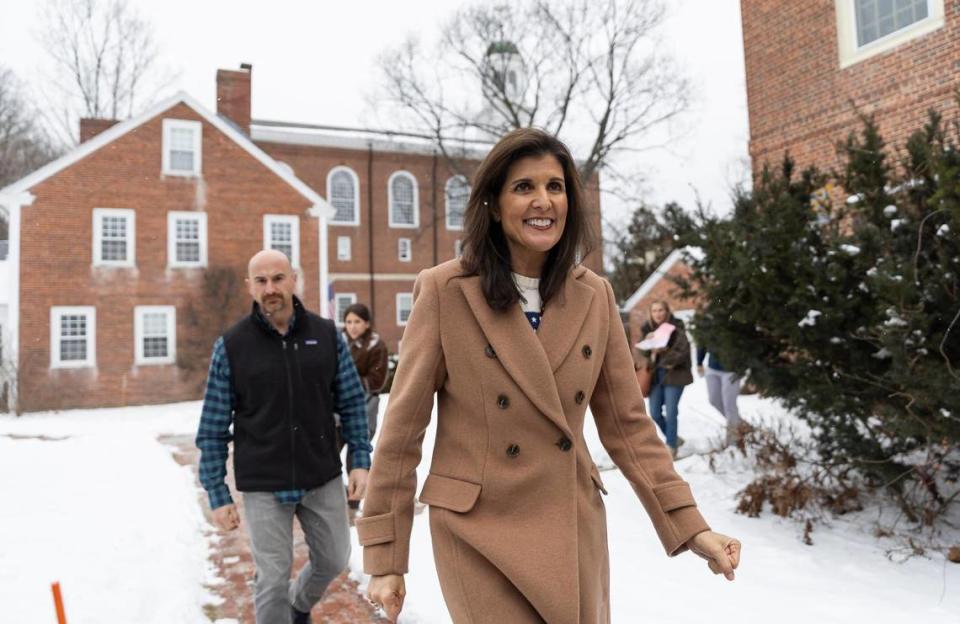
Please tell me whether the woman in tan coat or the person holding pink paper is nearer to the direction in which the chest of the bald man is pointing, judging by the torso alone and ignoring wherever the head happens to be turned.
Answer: the woman in tan coat

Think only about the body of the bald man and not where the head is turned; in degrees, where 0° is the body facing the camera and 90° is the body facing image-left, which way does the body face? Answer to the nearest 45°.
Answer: approximately 0°

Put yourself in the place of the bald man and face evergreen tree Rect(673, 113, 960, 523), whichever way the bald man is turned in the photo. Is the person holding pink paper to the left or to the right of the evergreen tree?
left

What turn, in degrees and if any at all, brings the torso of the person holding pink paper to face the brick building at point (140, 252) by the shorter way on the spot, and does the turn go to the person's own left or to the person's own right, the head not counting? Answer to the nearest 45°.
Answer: approximately 90° to the person's own right

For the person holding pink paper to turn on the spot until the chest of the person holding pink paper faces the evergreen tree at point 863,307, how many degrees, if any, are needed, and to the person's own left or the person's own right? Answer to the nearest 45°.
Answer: approximately 90° to the person's own left

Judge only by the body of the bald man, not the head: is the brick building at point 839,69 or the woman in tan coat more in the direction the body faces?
the woman in tan coat
